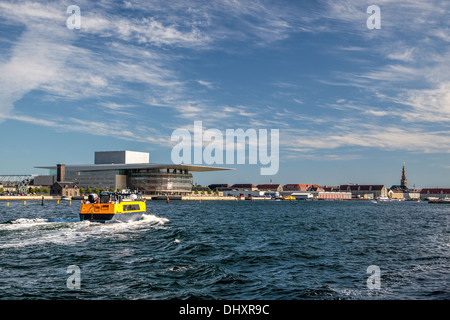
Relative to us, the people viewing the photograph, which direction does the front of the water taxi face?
facing away from the viewer and to the right of the viewer
